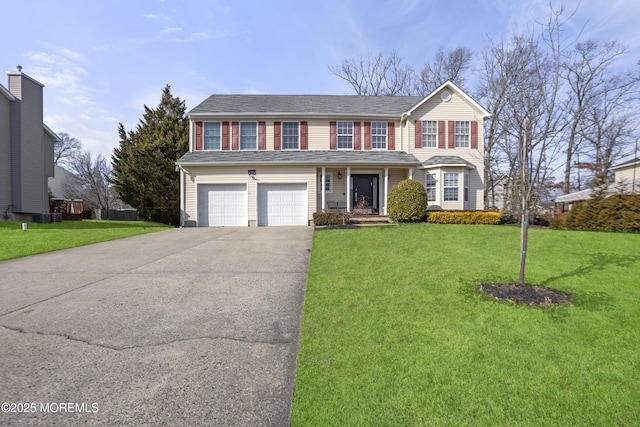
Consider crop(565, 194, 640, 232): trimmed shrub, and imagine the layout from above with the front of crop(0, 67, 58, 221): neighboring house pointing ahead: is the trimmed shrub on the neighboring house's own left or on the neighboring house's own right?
on the neighboring house's own left

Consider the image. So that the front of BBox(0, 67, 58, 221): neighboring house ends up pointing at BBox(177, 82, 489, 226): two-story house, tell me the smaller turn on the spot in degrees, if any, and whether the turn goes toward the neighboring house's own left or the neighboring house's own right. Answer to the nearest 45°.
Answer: approximately 90° to the neighboring house's own left

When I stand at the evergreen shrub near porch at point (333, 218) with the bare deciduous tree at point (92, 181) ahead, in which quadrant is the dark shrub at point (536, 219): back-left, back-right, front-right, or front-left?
back-right

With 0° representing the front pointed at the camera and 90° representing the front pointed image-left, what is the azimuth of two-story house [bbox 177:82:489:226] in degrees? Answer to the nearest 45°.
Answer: approximately 0°

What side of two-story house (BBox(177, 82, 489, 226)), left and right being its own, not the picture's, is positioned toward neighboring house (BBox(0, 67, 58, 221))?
right

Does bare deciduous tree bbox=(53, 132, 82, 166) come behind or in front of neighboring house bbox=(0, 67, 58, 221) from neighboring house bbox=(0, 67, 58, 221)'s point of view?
behind

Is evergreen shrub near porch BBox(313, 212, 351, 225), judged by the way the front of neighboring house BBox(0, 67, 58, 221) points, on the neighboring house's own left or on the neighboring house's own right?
on the neighboring house's own left
